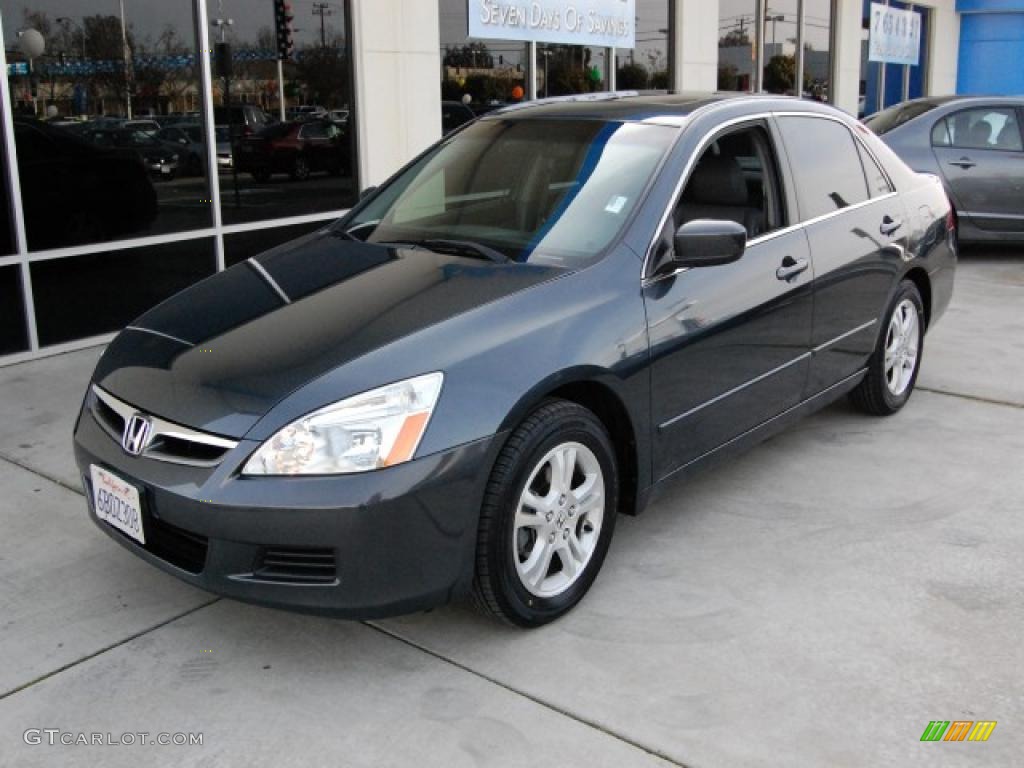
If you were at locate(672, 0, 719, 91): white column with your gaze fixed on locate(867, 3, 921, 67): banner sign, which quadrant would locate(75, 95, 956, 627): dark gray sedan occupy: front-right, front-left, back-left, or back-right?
back-right

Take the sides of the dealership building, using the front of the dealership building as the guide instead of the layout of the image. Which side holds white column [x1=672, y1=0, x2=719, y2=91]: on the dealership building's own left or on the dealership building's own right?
on the dealership building's own left

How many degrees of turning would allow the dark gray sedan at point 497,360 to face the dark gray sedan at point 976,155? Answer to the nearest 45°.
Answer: approximately 180°

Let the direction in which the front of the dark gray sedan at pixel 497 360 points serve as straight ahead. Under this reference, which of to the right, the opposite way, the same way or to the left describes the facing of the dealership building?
to the left

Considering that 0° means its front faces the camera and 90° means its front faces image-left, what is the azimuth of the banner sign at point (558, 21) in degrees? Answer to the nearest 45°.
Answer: approximately 315°

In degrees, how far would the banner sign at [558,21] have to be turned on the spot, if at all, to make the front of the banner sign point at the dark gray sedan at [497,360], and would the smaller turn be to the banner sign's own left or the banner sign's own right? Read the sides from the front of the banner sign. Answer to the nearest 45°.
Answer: approximately 45° to the banner sign's own right

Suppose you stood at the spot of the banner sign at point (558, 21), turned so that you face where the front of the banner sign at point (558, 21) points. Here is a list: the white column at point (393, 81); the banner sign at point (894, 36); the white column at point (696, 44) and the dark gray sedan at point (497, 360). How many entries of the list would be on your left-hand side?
2

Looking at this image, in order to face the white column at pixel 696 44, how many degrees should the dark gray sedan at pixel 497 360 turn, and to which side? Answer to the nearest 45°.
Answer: approximately 135° to its right

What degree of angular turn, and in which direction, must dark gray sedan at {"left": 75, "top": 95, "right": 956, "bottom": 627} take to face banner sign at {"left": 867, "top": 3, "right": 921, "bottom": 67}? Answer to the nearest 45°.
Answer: approximately 135° to its right
